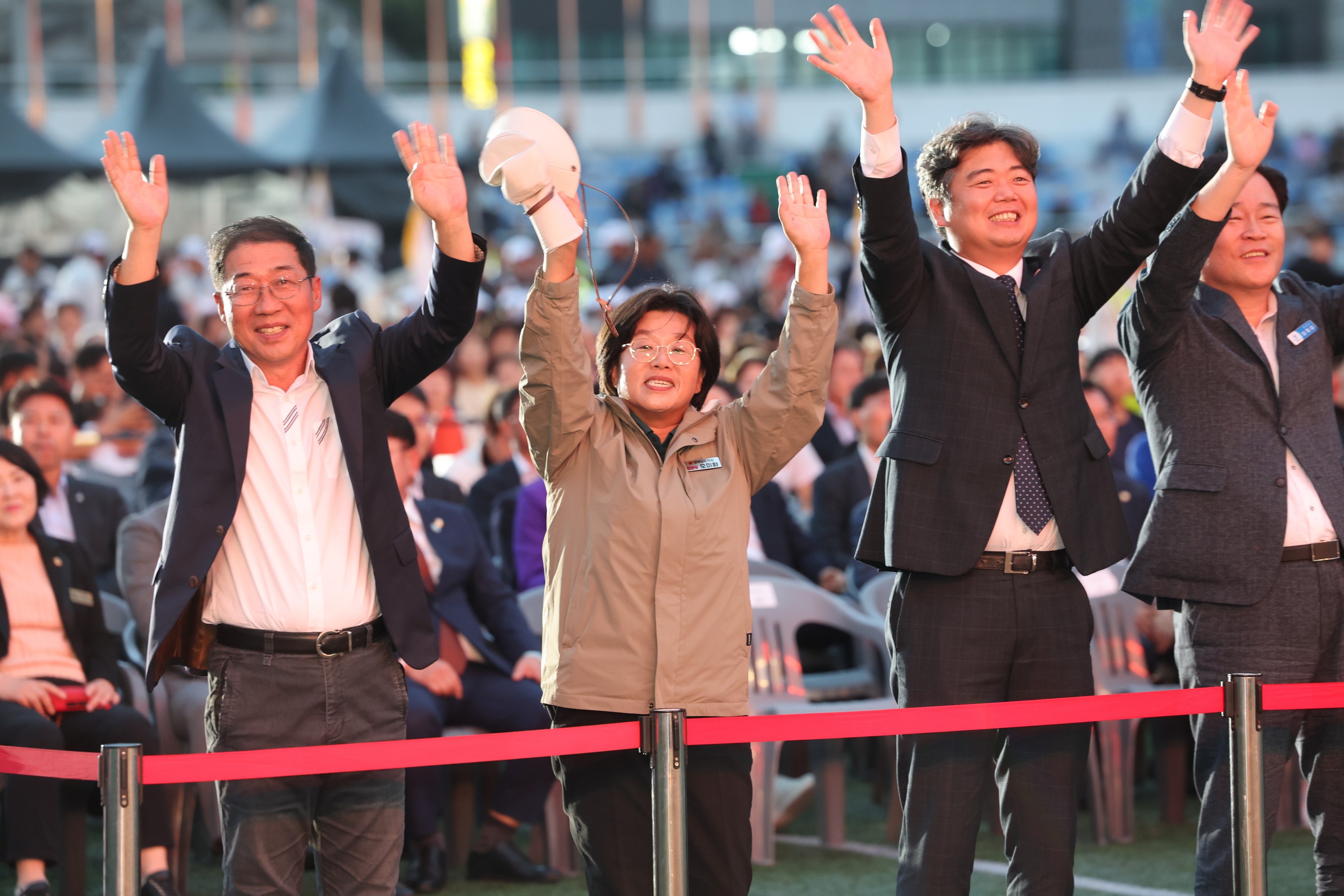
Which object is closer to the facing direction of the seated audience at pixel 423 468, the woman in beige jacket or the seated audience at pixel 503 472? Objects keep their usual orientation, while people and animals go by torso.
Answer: the woman in beige jacket

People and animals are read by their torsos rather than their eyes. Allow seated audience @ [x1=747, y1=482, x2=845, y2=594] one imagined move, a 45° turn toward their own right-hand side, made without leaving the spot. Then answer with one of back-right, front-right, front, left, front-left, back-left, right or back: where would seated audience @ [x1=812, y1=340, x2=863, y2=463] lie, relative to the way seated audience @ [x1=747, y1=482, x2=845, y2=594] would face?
back

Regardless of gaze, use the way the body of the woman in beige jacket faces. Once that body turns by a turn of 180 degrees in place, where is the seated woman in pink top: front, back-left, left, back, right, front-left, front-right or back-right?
front-left

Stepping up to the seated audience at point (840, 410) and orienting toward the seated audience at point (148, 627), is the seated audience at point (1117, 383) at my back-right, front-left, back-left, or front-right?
back-left

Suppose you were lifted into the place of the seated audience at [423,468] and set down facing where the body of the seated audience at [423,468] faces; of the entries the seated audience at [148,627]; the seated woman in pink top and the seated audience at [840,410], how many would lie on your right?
2

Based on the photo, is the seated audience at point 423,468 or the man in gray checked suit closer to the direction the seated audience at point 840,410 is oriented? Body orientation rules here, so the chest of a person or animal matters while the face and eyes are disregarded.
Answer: the man in gray checked suit

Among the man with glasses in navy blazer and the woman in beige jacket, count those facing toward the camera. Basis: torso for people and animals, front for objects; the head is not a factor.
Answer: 2

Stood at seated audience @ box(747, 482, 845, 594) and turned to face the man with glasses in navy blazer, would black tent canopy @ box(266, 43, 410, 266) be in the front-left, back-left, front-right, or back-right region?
back-right
